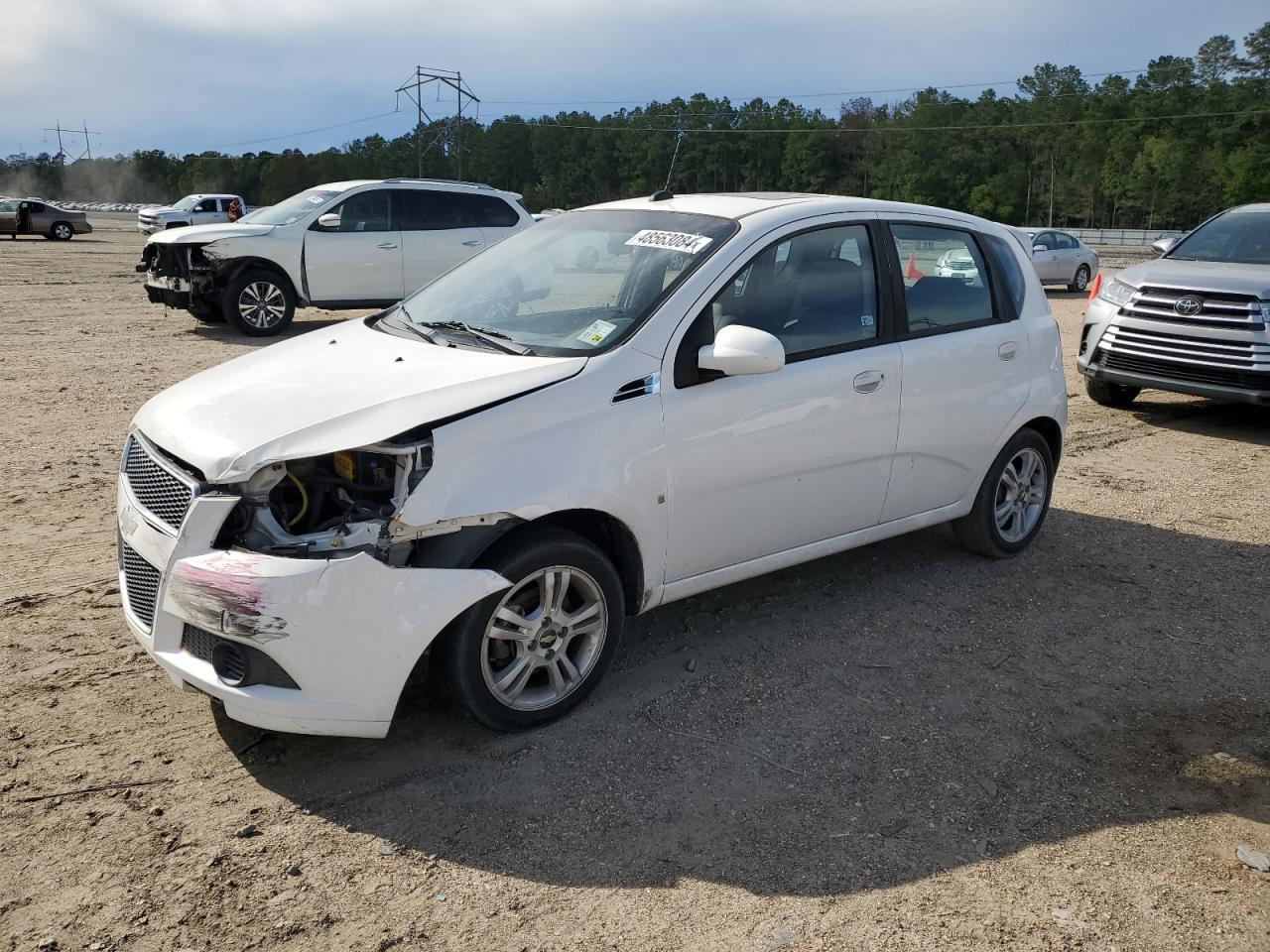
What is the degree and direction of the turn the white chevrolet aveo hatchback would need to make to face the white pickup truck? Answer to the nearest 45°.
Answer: approximately 135° to its right

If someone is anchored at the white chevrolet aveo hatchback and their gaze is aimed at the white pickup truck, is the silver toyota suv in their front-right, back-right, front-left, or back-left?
front-right

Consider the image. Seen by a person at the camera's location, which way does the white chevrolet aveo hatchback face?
facing the viewer and to the left of the viewer

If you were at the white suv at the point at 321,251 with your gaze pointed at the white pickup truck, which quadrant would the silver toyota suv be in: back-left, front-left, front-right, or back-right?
back-right

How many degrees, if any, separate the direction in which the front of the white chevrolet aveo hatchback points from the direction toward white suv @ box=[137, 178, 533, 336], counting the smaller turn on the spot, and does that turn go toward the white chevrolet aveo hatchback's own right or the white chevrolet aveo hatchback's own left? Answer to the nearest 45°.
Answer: approximately 135° to the white chevrolet aveo hatchback's own right

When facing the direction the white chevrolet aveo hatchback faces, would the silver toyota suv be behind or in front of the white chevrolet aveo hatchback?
behind
